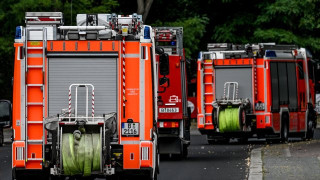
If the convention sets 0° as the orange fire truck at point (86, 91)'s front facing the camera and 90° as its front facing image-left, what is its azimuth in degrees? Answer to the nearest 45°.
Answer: approximately 180°

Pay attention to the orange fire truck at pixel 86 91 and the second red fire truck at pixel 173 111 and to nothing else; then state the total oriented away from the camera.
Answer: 2

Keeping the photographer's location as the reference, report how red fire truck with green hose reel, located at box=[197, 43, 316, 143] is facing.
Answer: facing away from the viewer and to the right of the viewer

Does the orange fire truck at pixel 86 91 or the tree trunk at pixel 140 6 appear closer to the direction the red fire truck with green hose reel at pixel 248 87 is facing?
the tree trunk

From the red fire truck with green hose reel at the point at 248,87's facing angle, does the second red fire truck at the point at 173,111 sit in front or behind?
behind

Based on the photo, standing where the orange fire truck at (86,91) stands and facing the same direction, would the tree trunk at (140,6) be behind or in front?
in front

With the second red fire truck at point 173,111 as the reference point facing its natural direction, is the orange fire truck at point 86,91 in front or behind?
behind

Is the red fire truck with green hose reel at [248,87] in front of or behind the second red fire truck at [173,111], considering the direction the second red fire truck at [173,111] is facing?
in front

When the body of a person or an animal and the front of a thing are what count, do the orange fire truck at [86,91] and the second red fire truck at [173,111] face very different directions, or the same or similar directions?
same or similar directions

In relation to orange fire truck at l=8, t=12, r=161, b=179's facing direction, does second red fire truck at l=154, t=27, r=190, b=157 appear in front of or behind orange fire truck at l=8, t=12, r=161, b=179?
in front

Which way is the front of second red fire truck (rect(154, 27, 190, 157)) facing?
away from the camera
